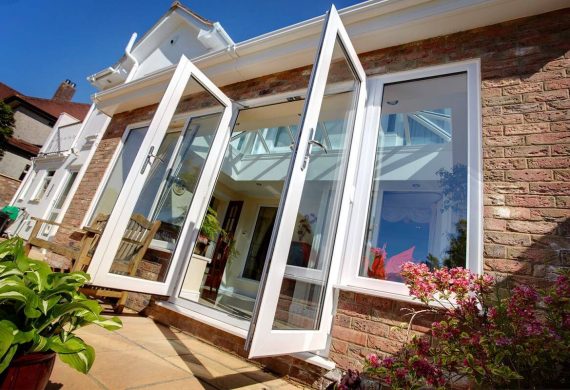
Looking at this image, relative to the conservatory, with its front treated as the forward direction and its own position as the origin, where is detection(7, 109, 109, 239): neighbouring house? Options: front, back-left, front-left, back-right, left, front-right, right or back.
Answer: right

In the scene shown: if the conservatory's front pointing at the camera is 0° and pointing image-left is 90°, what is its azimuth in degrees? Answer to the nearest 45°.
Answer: approximately 45°

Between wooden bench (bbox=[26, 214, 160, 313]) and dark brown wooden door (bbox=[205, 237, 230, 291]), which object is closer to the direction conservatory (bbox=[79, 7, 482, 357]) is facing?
the wooden bench

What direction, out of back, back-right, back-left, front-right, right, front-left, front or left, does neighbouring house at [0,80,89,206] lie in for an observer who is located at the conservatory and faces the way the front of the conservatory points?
right

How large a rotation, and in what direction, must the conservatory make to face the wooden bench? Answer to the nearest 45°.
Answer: approximately 90° to its right

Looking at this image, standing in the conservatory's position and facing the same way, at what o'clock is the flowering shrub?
The flowering shrub is roughly at 9 o'clock from the conservatory.

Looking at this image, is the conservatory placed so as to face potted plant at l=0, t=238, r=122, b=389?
yes
